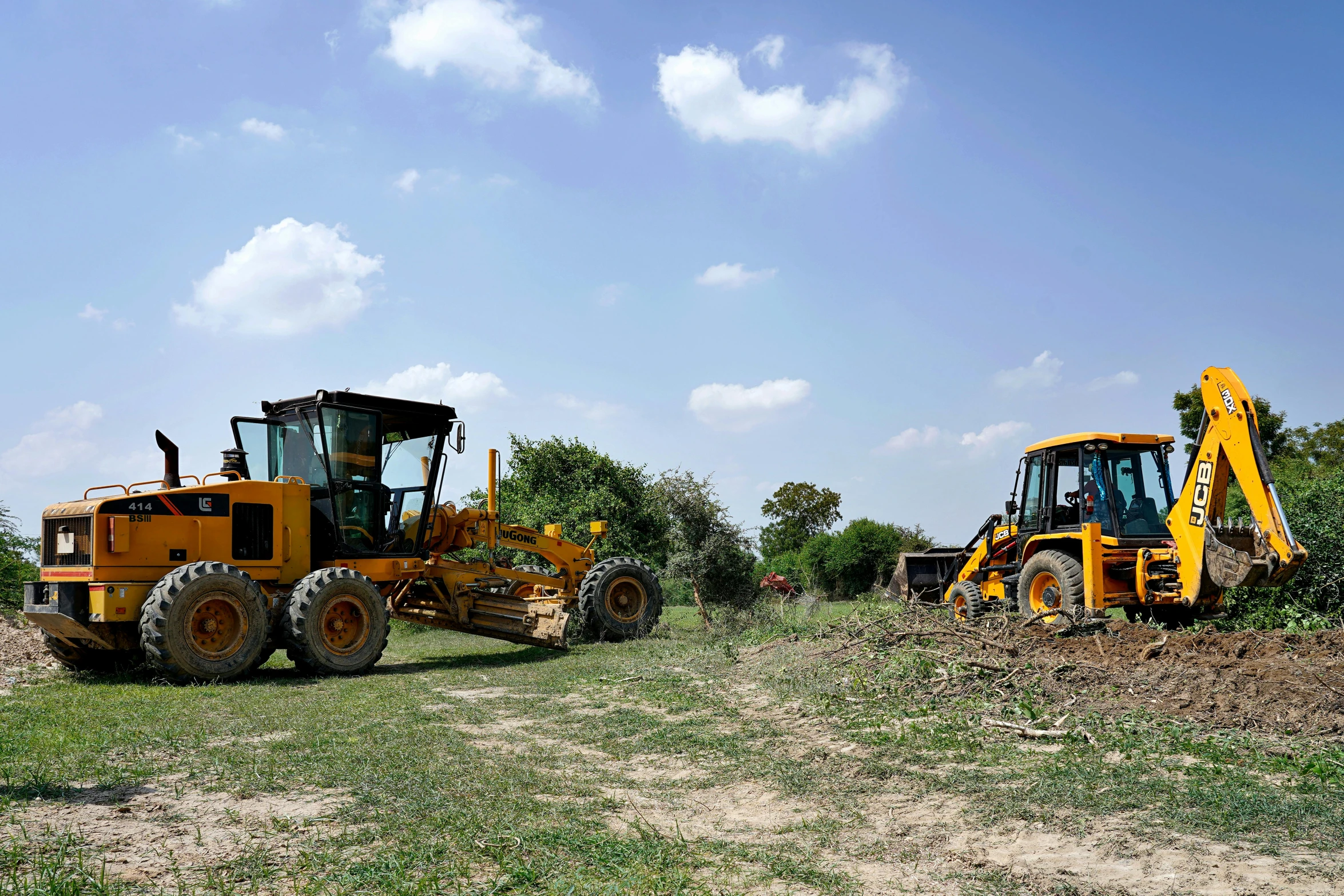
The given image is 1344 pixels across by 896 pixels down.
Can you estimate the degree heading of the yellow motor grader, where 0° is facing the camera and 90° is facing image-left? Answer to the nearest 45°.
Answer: approximately 225°

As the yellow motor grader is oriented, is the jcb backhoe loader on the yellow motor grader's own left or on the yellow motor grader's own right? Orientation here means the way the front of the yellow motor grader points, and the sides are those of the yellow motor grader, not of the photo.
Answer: on the yellow motor grader's own right

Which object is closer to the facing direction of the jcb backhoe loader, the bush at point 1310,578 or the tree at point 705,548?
the tree

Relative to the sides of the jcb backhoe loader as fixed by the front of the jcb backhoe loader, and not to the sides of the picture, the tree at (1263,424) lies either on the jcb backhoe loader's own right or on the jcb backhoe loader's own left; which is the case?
on the jcb backhoe loader's own right

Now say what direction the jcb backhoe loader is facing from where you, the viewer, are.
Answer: facing away from the viewer and to the left of the viewer
